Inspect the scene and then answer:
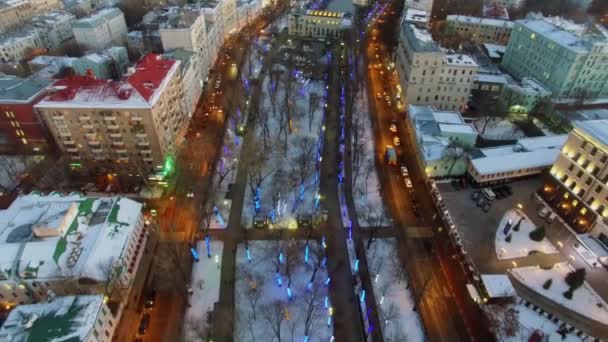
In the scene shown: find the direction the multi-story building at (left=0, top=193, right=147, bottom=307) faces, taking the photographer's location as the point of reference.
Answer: facing to the right of the viewer

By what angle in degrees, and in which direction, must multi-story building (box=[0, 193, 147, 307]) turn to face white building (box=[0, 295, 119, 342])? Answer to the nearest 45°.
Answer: approximately 90° to its right

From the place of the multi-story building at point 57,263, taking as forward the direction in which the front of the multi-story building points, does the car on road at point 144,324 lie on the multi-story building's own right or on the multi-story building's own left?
on the multi-story building's own right
